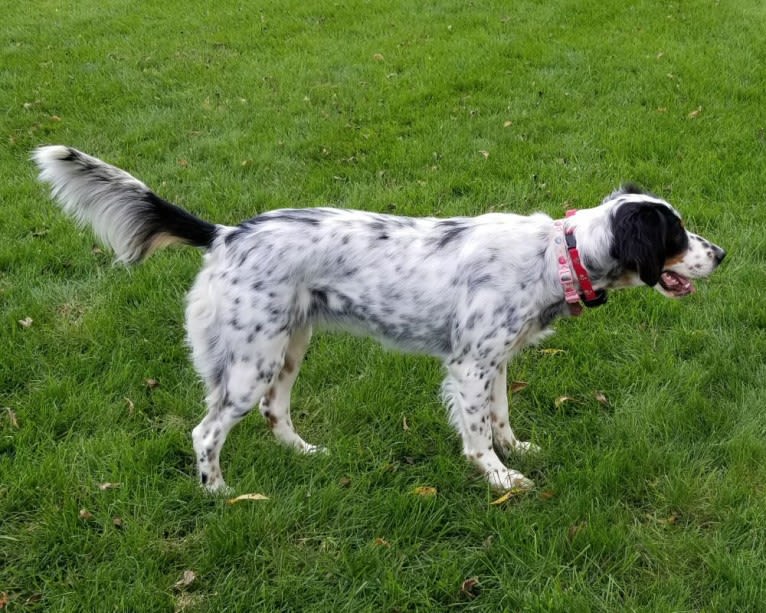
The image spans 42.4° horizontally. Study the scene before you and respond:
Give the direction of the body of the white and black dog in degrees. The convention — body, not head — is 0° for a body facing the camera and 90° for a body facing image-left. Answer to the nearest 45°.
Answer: approximately 270°

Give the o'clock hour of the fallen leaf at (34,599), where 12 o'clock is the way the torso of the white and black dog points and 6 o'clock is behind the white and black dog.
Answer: The fallen leaf is roughly at 5 o'clock from the white and black dog.

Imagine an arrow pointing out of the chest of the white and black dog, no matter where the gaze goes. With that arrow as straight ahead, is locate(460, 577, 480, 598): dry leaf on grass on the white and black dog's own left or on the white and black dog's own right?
on the white and black dog's own right

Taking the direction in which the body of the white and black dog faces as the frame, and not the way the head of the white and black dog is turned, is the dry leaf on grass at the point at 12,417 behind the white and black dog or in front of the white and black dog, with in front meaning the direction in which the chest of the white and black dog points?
behind

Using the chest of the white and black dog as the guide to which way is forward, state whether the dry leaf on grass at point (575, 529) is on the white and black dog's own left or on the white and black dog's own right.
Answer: on the white and black dog's own right

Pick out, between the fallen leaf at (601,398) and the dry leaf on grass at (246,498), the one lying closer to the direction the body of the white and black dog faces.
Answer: the fallen leaf

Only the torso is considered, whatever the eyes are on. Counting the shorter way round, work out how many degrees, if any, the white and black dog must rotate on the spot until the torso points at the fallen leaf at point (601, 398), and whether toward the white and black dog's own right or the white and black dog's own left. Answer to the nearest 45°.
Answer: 0° — it already faces it

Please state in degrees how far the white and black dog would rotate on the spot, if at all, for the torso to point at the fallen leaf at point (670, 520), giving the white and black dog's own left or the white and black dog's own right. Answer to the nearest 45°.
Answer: approximately 45° to the white and black dog's own right

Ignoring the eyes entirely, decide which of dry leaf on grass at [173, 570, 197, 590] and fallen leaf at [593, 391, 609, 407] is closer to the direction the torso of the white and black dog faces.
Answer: the fallen leaf

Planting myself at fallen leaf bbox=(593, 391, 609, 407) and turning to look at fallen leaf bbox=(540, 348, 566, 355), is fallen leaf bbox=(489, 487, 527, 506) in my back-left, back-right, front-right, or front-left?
back-left
